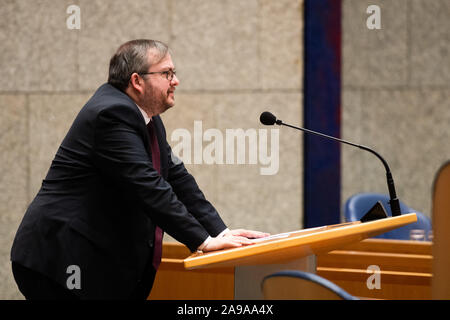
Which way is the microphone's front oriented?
to the viewer's left

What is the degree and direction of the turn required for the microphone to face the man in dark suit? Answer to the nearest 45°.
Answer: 0° — it already faces them

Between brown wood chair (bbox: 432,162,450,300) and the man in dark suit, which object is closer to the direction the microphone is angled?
the man in dark suit

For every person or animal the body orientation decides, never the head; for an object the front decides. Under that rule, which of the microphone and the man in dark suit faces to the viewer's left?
the microphone

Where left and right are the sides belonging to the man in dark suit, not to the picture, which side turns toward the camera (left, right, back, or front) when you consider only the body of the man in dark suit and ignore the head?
right

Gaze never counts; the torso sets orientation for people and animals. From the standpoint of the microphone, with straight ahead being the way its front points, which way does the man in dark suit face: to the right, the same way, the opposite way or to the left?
the opposite way

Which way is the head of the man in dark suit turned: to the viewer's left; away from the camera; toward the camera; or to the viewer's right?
to the viewer's right

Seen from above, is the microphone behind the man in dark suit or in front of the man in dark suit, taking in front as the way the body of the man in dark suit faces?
in front
